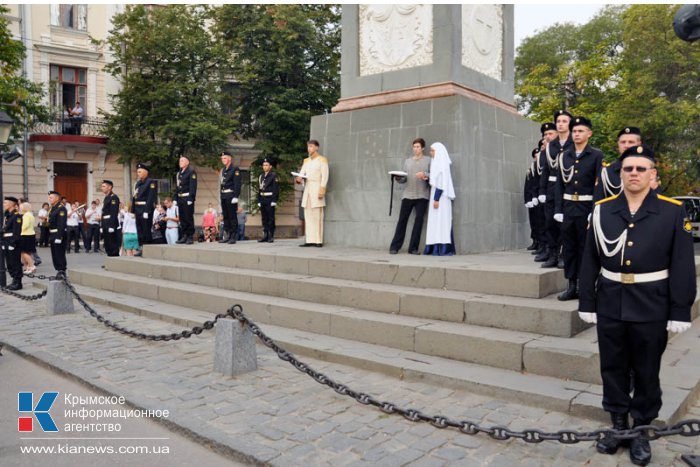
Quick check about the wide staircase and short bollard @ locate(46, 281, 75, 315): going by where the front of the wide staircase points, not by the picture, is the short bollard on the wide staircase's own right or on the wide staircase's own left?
on the wide staircase's own right

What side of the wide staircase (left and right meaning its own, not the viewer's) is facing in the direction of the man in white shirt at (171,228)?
right

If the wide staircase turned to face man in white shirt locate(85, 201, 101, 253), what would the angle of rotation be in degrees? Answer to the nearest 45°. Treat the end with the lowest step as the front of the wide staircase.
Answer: approximately 90° to its right

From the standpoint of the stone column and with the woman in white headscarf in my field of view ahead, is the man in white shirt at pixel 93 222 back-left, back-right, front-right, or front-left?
back-right

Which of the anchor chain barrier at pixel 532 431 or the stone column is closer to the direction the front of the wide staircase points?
the anchor chain barrier
